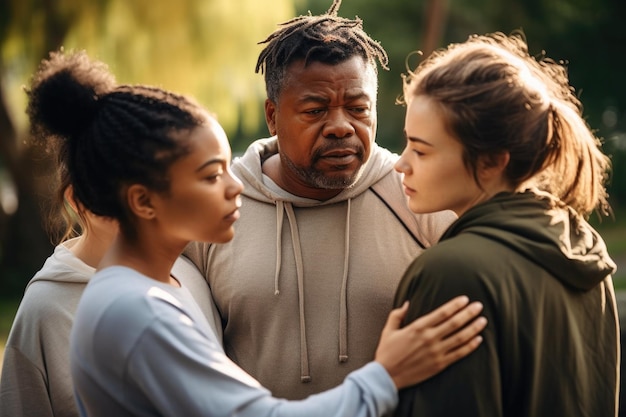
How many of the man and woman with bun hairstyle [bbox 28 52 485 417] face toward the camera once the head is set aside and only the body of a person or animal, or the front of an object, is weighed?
1

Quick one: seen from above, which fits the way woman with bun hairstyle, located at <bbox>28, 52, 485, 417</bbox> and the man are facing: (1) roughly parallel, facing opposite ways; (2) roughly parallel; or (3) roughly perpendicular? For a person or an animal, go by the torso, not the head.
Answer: roughly perpendicular

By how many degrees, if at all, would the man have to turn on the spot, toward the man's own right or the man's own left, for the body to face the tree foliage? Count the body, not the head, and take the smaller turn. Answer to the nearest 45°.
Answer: approximately 180°

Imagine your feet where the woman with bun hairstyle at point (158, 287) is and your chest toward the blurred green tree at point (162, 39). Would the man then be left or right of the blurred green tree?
right

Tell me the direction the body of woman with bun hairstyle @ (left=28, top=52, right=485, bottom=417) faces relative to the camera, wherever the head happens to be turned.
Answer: to the viewer's right

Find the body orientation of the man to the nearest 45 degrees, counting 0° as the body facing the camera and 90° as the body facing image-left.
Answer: approximately 0°

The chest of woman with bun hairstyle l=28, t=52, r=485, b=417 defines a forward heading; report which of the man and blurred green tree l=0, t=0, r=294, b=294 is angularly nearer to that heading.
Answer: the man

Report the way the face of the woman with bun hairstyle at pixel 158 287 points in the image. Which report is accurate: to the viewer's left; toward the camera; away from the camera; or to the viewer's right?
to the viewer's right

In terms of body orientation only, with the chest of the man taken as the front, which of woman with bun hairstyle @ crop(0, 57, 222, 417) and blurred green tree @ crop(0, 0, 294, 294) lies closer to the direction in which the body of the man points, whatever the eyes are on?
the woman with bun hairstyle
